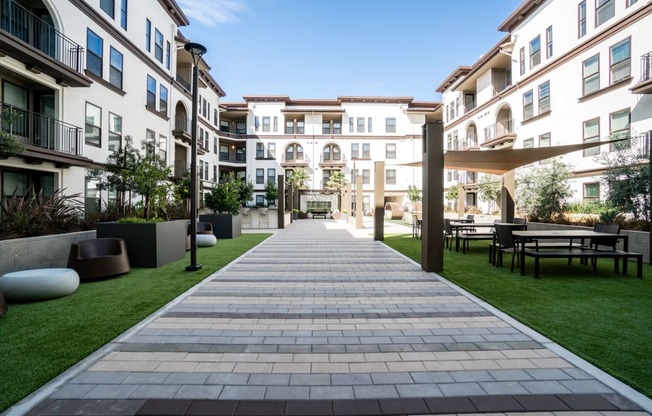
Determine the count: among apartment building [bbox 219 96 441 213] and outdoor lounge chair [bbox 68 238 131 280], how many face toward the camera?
2

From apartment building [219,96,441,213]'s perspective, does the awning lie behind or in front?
in front

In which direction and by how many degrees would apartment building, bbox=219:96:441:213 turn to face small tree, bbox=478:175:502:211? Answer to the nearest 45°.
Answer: approximately 45° to its left

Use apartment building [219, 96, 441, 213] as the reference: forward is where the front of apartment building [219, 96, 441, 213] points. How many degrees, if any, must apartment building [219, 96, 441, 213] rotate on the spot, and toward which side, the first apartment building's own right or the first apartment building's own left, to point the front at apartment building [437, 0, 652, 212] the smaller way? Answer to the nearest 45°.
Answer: approximately 45° to the first apartment building's own left

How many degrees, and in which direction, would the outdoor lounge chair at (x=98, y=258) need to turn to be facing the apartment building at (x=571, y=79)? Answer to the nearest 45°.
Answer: approximately 90° to its left

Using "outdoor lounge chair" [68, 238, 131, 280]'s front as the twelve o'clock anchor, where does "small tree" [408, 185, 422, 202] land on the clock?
The small tree is roughly at 8 o'clock from the outdoor lounge chair.

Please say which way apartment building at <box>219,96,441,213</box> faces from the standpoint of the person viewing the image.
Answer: facing the viewer

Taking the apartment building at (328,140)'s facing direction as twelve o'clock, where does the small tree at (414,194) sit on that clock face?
The small tree is roughly at 10 o'clock from the apartment building.

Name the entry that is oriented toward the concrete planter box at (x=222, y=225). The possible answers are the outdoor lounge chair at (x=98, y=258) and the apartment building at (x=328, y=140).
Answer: the apartment building

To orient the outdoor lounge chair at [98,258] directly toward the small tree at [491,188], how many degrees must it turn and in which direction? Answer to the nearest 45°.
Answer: approximately 90° to its left

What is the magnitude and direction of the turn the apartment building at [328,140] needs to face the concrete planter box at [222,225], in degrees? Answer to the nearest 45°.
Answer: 0° — it already faces it
